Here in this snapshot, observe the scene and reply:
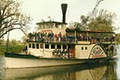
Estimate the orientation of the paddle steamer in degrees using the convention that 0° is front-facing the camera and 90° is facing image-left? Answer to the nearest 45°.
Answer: approximately 45°
